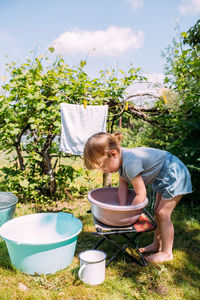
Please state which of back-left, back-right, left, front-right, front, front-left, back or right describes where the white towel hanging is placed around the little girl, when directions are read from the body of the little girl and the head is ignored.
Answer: front-right

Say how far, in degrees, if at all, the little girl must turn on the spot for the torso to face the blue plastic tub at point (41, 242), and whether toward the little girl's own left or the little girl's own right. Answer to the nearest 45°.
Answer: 0° — they already face it

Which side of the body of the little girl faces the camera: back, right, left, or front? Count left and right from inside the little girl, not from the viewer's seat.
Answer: left

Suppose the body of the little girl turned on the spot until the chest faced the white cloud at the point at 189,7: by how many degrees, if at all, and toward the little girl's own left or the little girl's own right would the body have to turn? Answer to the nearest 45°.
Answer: approximately 90° to the little girl's own right

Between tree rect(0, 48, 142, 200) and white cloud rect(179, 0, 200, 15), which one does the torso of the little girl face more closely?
the tree

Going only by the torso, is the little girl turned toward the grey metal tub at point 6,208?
yes

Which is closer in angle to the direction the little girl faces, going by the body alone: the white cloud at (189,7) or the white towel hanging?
the white towel hanging

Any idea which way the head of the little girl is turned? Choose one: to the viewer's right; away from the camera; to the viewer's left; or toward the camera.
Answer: to the viewer's left
